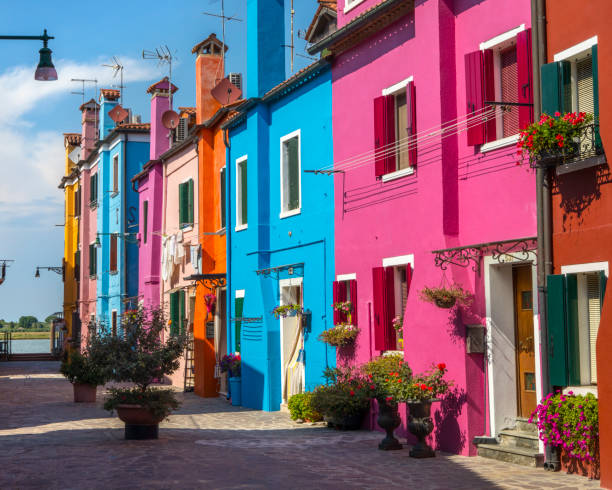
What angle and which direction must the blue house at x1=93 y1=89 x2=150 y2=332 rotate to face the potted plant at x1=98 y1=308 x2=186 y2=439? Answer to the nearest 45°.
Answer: approximately 90° to its left

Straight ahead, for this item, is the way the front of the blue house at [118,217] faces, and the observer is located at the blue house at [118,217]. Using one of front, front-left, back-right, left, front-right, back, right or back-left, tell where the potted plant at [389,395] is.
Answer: left

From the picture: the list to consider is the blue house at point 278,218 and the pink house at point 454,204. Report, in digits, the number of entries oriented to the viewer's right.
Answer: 0

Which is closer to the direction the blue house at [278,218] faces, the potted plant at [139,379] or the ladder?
the potted plant

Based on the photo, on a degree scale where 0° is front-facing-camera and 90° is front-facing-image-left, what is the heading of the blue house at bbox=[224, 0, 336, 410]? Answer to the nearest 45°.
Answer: approximately 45°

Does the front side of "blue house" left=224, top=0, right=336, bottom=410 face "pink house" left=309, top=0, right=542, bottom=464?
no

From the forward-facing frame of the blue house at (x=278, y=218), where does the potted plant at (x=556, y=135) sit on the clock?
The potted plant is roughly at 10 o'clock from the blue house.

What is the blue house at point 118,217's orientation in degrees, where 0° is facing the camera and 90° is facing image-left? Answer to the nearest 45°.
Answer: approximately 90°

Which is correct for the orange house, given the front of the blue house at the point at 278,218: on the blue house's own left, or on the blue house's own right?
on the blue house's own right

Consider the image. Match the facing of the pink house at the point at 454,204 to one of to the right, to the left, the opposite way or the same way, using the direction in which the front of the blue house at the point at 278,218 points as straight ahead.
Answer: the same way

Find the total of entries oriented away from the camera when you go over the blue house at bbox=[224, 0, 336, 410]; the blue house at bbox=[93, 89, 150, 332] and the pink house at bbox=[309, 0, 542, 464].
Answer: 0

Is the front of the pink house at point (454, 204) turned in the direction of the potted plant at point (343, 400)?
no

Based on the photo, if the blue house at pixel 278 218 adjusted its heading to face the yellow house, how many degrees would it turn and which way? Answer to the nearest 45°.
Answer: approximately 135° to its right

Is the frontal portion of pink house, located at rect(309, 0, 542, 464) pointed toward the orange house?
no

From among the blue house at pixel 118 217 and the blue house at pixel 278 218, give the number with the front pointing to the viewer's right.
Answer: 0

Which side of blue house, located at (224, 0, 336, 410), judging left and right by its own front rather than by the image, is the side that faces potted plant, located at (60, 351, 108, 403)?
right

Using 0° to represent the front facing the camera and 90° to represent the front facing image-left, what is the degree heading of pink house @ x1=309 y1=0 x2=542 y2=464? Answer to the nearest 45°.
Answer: approximately 45°
